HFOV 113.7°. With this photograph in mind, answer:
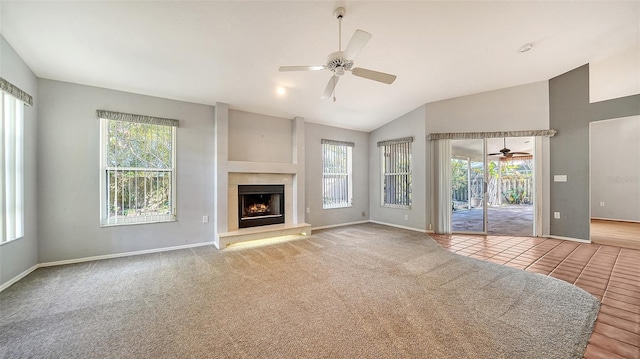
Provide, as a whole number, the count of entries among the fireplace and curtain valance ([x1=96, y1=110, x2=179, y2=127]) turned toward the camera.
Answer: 2

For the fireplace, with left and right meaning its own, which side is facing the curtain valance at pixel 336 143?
left

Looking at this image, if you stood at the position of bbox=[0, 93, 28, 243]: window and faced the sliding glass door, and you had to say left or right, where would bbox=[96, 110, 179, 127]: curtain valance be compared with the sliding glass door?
left

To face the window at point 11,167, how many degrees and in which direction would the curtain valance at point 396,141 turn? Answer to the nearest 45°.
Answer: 0° — it already faces it

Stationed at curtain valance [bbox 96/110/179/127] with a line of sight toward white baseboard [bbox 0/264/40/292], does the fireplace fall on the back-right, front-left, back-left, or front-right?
back-left

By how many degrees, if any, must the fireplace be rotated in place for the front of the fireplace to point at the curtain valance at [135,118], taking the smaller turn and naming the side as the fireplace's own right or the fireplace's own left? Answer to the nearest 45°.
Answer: approximately 90° to the fireplace's own right

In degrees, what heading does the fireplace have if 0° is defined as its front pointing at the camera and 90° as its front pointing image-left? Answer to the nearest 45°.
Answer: approximately 0°

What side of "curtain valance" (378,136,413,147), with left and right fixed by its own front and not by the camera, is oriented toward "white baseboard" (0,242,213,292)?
front

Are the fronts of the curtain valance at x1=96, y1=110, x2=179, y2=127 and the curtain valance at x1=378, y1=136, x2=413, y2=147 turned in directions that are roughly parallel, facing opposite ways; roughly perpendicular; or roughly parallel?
roughly perpendicular

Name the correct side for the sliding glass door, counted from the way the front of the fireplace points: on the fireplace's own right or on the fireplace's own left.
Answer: on the fireplace's own left

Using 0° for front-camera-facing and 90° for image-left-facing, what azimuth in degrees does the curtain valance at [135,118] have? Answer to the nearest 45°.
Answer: approximately 0°

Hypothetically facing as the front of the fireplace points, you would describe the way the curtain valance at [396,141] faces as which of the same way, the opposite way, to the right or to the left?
to the right

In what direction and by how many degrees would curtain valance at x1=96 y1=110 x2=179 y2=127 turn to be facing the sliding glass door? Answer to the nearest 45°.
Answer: approximately 45° to its left

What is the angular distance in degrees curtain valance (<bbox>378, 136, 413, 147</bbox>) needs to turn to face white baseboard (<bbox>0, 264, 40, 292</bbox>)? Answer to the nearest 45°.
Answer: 0° — it already faces it
